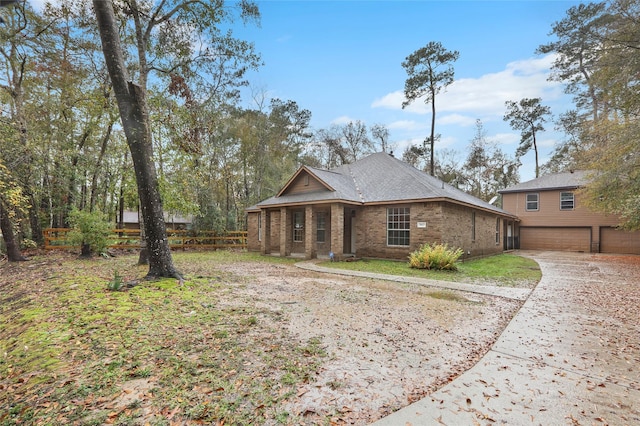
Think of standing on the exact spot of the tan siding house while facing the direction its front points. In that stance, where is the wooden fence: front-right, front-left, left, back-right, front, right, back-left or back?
front-right

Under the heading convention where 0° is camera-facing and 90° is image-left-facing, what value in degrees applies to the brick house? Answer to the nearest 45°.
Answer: approximately 45°

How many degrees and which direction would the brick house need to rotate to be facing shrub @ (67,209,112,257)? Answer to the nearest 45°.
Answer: approximately 45° to its right

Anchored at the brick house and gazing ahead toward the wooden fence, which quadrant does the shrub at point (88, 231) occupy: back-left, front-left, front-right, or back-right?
front-left

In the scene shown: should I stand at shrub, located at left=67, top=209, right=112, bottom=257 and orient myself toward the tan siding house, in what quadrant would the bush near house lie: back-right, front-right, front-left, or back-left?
front-right

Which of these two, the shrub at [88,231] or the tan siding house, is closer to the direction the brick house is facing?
the shrub

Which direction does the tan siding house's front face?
toward the camera

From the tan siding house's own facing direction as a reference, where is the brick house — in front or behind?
in front

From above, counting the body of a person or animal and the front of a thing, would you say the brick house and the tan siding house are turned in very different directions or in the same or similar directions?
same or similar directions

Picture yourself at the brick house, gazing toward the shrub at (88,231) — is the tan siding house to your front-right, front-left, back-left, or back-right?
back-right

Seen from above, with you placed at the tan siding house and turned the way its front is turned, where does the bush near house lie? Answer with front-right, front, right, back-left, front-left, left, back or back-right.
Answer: front

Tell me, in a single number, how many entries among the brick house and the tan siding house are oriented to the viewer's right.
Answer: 0
